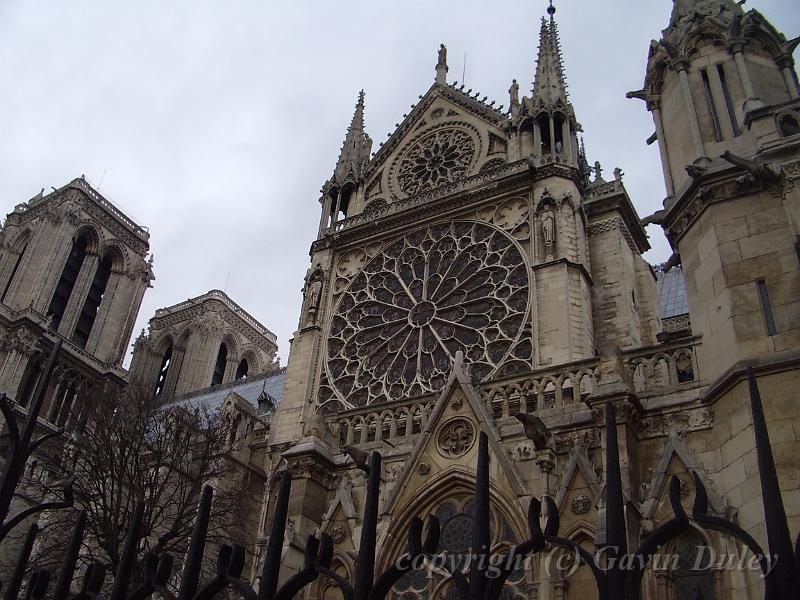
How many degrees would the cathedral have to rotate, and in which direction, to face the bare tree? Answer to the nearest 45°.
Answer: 0° — it already faces it
